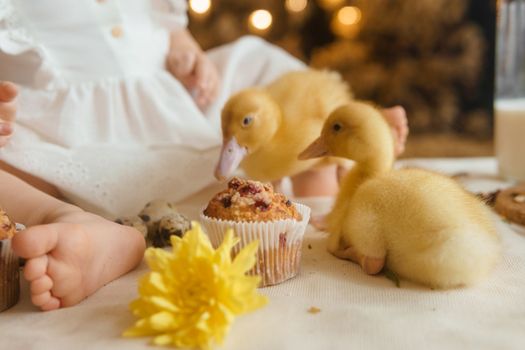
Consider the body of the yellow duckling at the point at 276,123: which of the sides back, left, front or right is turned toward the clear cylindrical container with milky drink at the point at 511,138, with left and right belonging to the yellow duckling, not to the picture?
back

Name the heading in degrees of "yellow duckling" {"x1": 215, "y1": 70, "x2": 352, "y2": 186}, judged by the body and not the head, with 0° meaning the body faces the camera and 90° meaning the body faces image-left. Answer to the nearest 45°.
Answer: approximately 45°

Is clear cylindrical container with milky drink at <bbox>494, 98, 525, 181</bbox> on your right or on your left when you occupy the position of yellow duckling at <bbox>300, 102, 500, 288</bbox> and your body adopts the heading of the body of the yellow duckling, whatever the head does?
on your right

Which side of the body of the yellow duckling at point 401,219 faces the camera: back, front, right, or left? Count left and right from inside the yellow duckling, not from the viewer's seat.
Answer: left

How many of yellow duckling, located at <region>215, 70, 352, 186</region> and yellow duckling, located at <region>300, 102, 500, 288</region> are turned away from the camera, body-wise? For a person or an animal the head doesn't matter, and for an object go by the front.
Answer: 0

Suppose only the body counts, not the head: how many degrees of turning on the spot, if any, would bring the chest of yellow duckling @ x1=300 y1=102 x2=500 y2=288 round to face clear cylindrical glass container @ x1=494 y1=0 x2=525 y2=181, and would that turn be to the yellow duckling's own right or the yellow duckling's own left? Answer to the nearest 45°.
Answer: approximately 90° to the yellow duckling's own right

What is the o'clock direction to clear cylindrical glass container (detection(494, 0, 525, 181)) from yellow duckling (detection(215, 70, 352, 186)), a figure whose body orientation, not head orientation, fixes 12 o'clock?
The clear cylindrical glass container is roughly at 6 o'clock from the yellow duckling.
